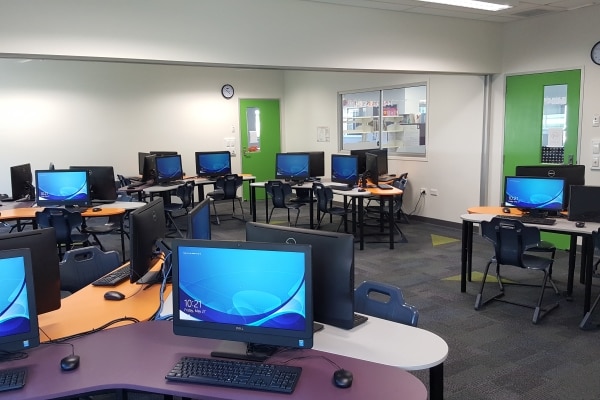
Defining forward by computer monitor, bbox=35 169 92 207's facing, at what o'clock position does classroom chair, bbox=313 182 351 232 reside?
The classroom chair is roughly at 9 o'clock from the computer monitor.

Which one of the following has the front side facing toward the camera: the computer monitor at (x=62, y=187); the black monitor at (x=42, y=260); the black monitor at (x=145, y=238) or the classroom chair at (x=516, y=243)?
the computer monitor

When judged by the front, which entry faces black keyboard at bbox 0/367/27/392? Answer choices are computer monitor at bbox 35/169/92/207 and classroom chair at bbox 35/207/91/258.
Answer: the computer monitor

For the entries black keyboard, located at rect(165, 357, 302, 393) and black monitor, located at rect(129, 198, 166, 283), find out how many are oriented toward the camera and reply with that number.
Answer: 1

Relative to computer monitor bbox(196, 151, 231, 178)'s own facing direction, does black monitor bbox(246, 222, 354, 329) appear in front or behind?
in front

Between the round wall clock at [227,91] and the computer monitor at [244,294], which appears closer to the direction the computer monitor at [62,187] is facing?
the computer monitor

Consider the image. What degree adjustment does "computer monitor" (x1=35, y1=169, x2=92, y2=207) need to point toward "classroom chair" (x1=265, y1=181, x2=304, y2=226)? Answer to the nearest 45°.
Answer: approximately 90° to its left

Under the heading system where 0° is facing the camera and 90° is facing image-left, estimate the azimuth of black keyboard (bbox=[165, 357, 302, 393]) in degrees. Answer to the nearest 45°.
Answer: approximately 0°

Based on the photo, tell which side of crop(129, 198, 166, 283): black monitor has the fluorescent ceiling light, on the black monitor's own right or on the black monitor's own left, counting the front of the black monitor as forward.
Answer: on the black monitor's own right

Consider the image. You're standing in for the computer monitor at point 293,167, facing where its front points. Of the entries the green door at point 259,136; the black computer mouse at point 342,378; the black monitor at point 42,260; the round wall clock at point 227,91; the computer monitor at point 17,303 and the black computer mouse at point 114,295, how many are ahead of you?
4
